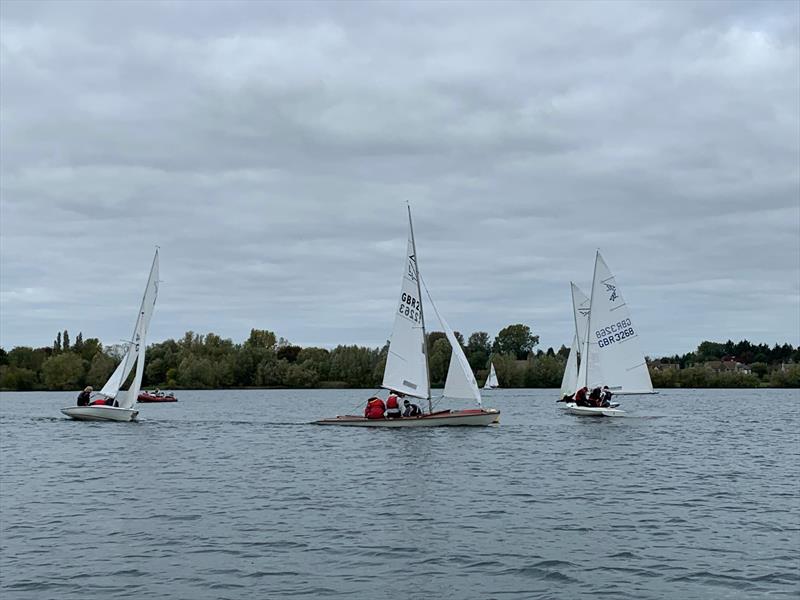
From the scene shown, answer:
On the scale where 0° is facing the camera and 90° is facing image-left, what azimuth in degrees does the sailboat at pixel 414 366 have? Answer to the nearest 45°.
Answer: approximately 270°
